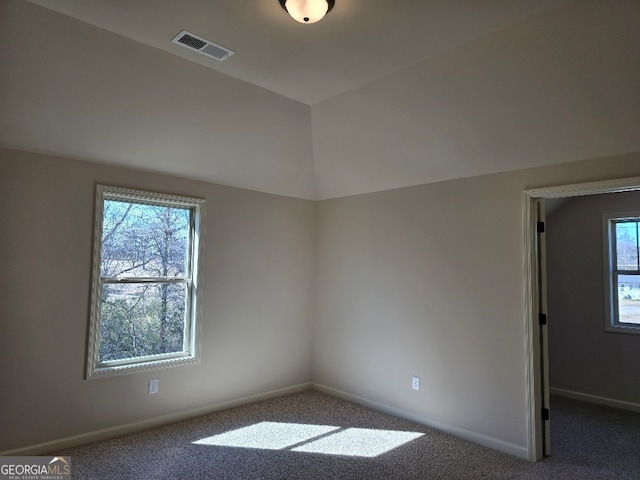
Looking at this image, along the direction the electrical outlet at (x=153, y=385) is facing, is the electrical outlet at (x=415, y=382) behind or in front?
in front

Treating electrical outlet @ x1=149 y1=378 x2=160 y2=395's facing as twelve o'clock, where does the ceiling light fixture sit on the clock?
The ceiling light fixture is roughly at 1 o'clock from the electrical outlet.

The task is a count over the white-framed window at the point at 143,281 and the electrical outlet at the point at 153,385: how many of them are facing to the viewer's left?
0

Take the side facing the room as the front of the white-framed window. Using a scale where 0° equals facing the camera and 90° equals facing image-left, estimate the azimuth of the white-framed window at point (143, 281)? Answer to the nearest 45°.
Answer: approximately 315°

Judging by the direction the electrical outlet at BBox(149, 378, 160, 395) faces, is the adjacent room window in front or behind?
in front

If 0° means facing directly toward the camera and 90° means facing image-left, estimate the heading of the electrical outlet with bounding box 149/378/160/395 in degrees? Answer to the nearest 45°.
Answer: approximately 315°
